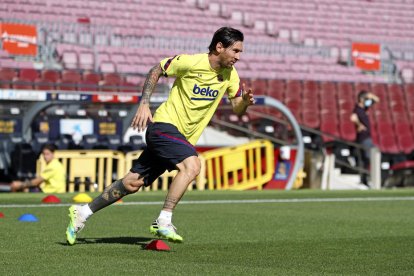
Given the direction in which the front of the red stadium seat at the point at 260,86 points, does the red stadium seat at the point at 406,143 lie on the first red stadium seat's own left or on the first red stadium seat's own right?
on the first red stadium seat's own left

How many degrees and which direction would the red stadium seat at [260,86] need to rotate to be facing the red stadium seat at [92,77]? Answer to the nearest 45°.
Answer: approximately 45° to its right

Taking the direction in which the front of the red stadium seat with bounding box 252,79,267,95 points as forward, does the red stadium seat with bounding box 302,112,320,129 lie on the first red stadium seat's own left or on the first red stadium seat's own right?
on the first red stadium seat's own left

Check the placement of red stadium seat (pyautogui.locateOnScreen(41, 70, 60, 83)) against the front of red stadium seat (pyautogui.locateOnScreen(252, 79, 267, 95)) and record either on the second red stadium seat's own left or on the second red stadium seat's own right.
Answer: on the second red stadium seat's own right

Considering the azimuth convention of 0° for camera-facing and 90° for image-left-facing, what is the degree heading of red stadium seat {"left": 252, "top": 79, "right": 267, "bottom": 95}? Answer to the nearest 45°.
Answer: approximately 0°
